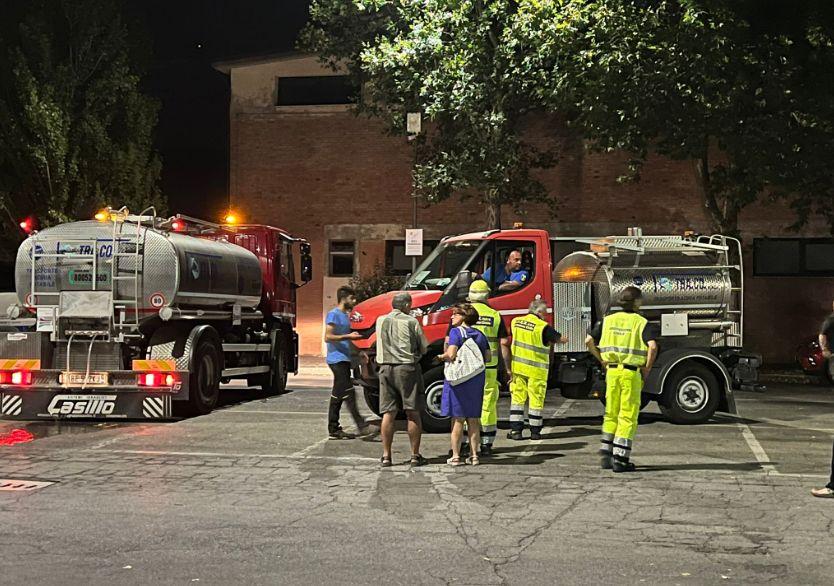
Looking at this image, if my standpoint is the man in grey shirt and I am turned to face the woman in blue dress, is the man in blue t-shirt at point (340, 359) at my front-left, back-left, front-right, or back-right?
back-left

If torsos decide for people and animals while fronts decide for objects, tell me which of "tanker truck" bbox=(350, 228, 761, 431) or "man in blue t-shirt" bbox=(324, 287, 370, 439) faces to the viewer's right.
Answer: the man in blue t-shirt

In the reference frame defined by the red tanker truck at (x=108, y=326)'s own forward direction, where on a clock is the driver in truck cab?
The driver in truck cab is roughly at 2 o'clock from the red tanker truck.

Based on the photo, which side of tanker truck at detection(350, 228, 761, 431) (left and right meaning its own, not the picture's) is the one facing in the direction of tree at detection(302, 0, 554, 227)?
right

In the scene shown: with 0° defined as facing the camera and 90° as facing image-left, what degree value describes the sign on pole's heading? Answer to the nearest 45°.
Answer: approximately 0°

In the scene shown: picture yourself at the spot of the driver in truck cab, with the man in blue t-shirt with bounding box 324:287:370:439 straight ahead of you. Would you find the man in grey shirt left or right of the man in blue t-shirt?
left

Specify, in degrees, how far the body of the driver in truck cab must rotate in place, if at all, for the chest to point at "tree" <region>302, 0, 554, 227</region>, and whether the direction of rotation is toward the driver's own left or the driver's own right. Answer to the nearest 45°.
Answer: approximately 135° to the driver's own right

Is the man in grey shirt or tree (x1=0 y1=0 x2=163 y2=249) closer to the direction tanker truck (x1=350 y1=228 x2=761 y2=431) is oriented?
the man in grey shirt

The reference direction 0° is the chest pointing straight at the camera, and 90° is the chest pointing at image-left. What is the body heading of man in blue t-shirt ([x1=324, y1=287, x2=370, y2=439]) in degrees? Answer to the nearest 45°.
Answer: approximately 270°

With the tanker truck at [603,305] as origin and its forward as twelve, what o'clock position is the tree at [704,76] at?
The tree is roughly at 5 o'clock from the tanker truck.

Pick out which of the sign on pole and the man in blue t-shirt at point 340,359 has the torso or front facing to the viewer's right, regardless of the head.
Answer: the man in blue t-shirt

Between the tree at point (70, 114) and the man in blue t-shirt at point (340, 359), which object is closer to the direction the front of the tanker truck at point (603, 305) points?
the man in blue t-shirt

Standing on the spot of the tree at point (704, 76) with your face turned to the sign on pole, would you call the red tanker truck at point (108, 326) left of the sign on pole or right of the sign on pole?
left

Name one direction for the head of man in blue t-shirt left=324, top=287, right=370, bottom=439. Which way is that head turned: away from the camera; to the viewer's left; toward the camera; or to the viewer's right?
to the viewer's right
